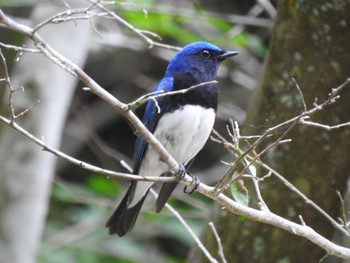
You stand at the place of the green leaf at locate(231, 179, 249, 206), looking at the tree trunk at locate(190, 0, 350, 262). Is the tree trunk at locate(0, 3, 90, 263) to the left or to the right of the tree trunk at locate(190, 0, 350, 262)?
left

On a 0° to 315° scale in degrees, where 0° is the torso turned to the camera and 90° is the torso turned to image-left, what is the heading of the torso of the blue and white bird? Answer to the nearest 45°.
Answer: approximately 315°

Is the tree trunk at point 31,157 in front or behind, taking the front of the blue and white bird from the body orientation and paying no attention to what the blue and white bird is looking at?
behind

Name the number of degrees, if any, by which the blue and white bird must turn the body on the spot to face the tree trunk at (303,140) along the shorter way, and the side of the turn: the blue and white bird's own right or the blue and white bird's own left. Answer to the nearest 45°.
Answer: approximately 45° to the blue and white bird's own left

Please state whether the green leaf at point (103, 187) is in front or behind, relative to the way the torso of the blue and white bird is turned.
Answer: behind
